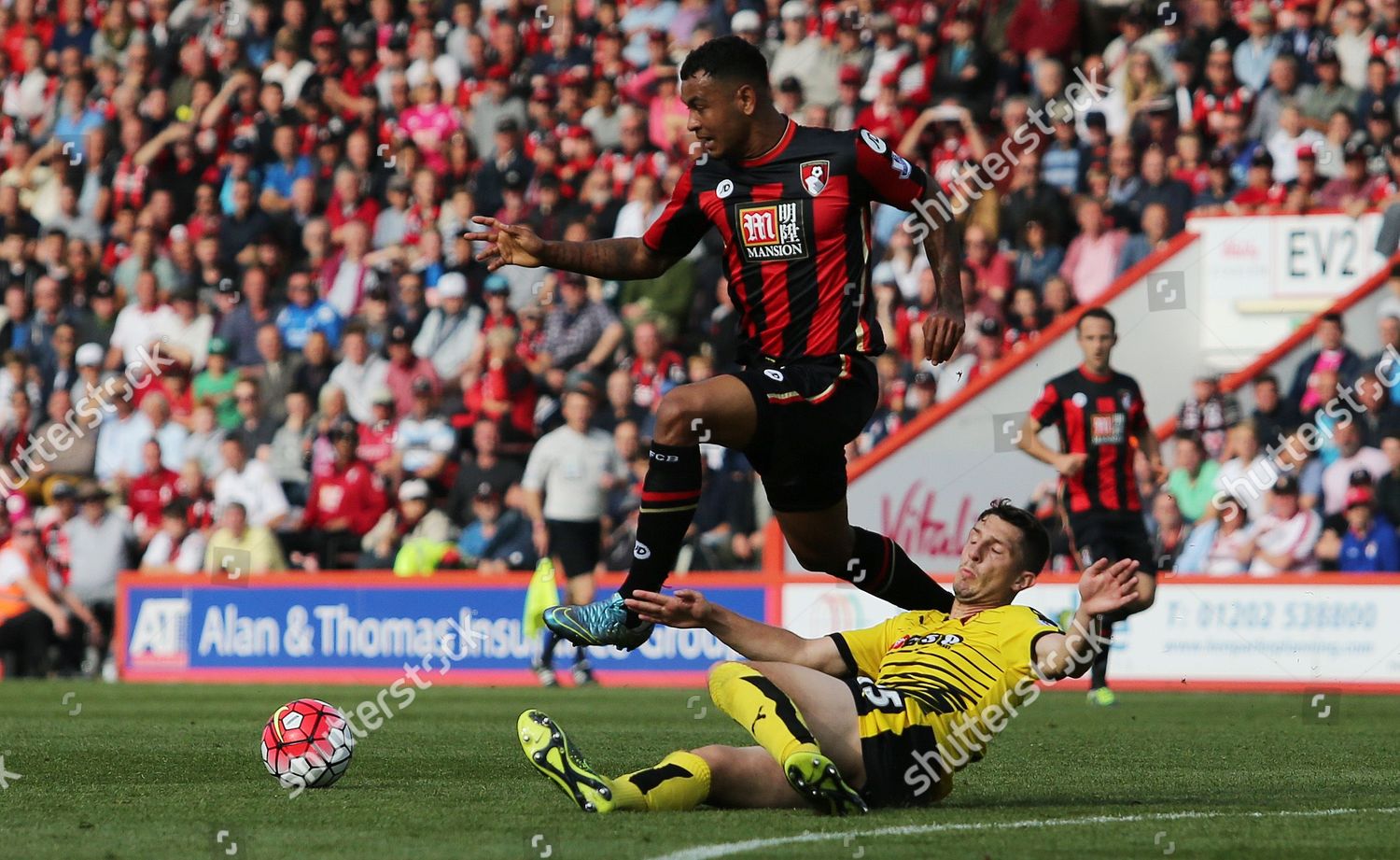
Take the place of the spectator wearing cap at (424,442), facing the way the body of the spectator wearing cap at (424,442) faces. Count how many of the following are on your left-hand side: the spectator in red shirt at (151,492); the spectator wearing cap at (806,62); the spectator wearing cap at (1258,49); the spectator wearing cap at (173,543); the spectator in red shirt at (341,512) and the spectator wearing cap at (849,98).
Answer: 3

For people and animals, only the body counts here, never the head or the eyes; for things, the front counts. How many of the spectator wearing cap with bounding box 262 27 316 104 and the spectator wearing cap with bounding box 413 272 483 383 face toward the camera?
2

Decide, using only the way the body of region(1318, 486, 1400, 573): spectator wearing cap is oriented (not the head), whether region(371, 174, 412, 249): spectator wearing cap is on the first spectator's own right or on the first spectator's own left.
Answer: on the first spectator's own right

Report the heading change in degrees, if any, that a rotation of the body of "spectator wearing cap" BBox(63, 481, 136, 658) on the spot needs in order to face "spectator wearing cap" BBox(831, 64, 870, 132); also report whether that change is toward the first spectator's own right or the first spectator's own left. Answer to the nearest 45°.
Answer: approximately 90° to the first spectator's own left

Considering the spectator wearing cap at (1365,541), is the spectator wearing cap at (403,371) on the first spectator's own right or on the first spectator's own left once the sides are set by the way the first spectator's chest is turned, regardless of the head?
on the first spectator's own right

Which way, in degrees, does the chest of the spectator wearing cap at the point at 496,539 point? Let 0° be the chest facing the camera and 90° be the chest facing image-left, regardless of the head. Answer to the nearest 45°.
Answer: approximately 45°

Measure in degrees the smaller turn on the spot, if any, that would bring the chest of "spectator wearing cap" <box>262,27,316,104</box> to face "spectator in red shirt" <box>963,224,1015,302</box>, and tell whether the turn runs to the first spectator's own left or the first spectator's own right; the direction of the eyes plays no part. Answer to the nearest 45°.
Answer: approximately 45° to the first spectator's own left

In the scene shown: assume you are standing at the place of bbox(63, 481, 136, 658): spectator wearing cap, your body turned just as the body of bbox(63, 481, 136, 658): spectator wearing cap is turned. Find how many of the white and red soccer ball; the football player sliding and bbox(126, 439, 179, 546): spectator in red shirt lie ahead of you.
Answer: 2

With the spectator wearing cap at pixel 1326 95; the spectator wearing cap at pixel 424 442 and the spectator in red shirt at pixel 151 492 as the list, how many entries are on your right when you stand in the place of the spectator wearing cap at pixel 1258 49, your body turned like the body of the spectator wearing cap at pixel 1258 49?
2
